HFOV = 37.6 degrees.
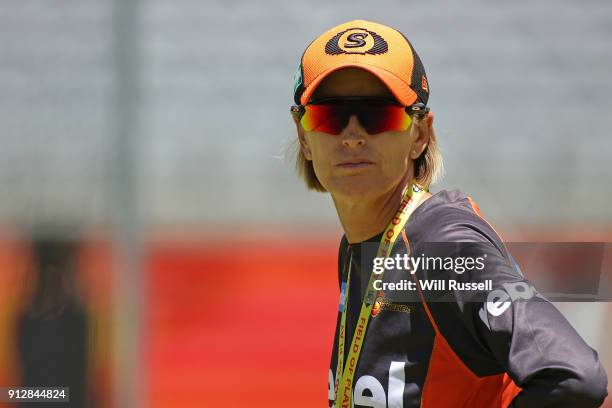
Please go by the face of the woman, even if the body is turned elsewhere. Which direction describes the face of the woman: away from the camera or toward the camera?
toward the camera

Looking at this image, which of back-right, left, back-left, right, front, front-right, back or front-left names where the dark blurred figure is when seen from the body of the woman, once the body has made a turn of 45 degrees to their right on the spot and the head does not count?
front-right
